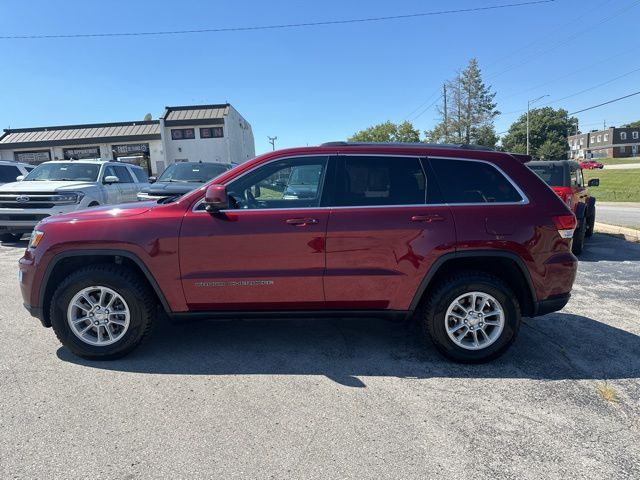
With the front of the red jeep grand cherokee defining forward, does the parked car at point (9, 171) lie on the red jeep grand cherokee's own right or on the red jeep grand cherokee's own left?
on the red jeep grand cherokee's own right

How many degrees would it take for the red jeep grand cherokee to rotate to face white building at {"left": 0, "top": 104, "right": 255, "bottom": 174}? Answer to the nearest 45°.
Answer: approximately 90° to its right

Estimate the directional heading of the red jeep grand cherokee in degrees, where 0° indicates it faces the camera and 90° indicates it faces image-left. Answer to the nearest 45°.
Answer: approximately 90°

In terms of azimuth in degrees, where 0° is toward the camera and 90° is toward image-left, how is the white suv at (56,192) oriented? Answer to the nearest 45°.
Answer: approximately 45°

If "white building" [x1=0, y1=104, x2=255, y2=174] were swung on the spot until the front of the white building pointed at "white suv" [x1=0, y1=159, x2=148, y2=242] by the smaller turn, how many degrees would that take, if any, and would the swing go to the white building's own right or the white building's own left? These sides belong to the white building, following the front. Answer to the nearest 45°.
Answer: approximately 45° to the white building's own left

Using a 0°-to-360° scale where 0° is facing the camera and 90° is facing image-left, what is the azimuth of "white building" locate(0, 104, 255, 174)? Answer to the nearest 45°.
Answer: approximately 45°

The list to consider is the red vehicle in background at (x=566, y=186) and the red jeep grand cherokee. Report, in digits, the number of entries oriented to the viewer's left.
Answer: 1

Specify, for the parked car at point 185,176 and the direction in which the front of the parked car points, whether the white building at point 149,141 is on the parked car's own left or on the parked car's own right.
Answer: on the parked car's own right

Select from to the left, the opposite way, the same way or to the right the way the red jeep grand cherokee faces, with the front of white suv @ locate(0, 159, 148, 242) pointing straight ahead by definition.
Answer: to the right

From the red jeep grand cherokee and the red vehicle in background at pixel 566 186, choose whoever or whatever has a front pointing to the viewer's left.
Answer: the red jeep grand cherokee

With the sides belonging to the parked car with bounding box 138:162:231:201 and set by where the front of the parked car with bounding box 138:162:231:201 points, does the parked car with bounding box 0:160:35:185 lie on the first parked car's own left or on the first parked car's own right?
on the first parked car's own right

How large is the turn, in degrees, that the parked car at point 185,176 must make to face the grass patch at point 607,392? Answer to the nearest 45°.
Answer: approximately 45° to its left

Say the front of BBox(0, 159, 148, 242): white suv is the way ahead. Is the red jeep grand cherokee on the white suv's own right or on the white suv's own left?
on the white suv's own left

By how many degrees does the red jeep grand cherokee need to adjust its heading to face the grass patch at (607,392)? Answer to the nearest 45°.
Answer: approximately 180°

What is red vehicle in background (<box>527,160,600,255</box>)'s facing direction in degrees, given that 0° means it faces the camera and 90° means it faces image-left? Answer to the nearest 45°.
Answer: approximately 225°

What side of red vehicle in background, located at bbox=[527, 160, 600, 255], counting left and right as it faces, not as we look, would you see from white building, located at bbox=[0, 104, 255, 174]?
left
